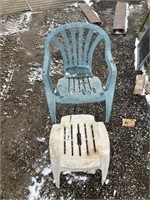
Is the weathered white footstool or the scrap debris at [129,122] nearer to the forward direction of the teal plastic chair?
the weathered white footstool

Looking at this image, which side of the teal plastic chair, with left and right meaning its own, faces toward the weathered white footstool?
front

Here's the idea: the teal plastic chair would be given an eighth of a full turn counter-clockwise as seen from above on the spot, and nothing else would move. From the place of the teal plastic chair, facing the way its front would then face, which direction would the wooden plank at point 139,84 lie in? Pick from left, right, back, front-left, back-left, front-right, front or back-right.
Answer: left

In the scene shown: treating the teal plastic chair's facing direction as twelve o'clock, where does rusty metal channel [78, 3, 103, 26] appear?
The rusty metal channel is roughly at 6 o'clock from the teal plastic chair.

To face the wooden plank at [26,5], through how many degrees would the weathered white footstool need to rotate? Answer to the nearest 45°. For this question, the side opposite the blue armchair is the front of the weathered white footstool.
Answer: approximately 180°

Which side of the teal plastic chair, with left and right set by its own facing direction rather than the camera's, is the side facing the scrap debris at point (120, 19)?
back
